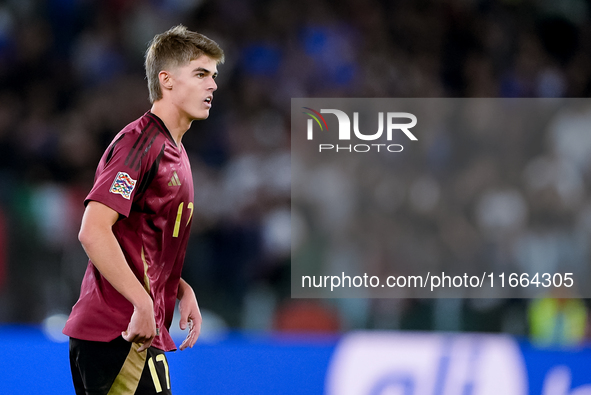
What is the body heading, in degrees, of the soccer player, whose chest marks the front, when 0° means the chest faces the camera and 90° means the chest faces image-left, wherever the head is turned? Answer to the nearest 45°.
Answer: approximately 270°
